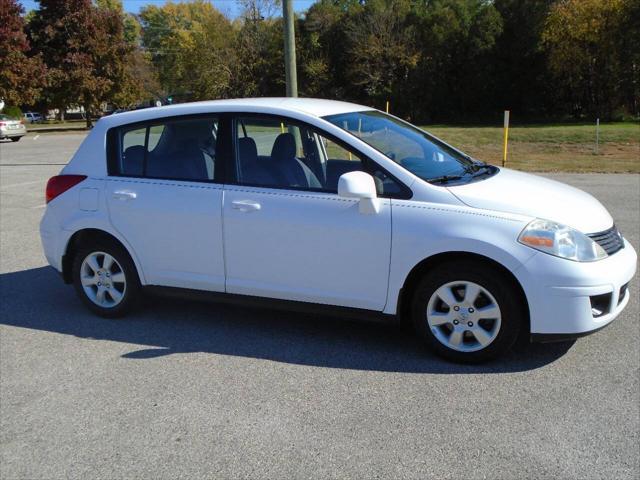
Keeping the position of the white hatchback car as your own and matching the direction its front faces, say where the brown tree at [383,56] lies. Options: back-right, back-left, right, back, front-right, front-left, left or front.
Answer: back-left

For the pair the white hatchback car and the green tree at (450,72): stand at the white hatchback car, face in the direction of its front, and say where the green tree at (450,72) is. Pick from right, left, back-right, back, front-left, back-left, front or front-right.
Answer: back-left

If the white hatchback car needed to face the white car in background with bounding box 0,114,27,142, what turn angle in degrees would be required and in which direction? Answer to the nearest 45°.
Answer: approximately 180°

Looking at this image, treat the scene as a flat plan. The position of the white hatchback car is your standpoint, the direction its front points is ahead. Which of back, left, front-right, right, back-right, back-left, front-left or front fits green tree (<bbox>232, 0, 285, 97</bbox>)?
back-left

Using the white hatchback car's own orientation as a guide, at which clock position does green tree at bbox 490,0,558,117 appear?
The green tree is roughly at 8 o'clock from the white hatchback car.

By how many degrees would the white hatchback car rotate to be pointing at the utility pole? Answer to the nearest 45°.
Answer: approximately 135° to its left

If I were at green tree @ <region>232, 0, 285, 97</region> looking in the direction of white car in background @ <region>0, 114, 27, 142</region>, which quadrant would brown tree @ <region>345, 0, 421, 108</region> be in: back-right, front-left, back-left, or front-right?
back-left

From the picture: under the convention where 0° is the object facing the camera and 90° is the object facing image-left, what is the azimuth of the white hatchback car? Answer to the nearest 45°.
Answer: approximately 315°
